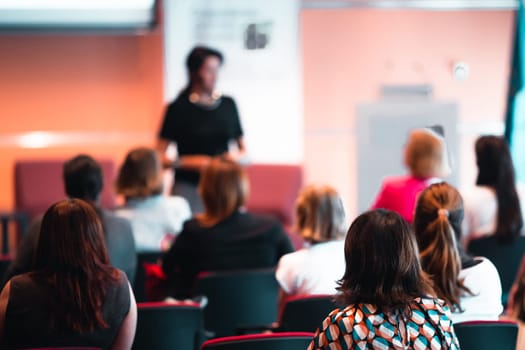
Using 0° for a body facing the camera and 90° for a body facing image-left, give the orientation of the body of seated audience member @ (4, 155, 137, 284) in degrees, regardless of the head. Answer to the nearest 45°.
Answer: approximately 180°

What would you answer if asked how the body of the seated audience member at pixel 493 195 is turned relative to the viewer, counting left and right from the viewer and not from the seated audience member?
facing away from the viewer and to the left of the viewer

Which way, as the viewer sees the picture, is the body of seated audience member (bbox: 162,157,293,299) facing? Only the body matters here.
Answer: away from the camera

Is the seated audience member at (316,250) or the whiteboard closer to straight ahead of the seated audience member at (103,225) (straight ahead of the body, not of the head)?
the whiteboard

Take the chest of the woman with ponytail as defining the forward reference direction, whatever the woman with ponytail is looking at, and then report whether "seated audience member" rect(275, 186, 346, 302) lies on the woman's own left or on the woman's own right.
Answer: on the woman's own left

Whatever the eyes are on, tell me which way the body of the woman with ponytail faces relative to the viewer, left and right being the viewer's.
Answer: facing away from the viewer

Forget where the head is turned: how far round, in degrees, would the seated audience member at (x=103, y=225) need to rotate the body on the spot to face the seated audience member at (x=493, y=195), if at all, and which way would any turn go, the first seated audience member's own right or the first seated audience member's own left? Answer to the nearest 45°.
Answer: approximately 90° to the first seated audience member's own right

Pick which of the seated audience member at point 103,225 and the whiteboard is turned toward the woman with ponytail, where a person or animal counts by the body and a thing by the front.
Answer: the whiteboard

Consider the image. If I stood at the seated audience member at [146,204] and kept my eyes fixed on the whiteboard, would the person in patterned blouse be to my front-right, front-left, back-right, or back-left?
back-right

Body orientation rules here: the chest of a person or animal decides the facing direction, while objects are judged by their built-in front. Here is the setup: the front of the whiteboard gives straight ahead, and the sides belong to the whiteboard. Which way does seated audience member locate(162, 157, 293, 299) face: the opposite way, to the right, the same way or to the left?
the opposite way

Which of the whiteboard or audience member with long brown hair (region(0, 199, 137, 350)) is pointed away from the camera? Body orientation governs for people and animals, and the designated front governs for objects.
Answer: the audience member with long brown hair

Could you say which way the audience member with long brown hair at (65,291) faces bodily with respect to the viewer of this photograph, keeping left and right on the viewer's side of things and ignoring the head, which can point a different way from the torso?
facing away from the viewer
